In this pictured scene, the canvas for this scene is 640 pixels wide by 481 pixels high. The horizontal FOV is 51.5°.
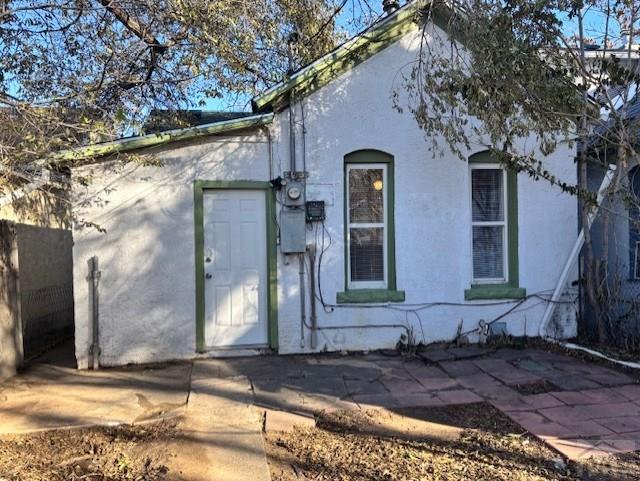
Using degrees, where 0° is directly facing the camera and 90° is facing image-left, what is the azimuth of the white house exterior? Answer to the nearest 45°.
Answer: approximately 0°

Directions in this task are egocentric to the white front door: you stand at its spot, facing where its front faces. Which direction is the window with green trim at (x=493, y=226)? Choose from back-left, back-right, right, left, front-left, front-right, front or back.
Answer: left

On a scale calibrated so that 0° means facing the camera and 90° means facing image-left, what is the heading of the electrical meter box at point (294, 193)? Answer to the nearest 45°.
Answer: approximately 0°

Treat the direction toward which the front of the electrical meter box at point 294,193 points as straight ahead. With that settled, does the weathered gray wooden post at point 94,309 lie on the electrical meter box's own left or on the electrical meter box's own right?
on the electrical meter box's own right

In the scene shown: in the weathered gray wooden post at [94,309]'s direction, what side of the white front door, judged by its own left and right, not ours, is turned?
right

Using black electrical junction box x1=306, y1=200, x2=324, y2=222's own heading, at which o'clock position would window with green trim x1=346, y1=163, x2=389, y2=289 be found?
The window with green trim is roughly at 8 o'clock from the black electrical junction box.
